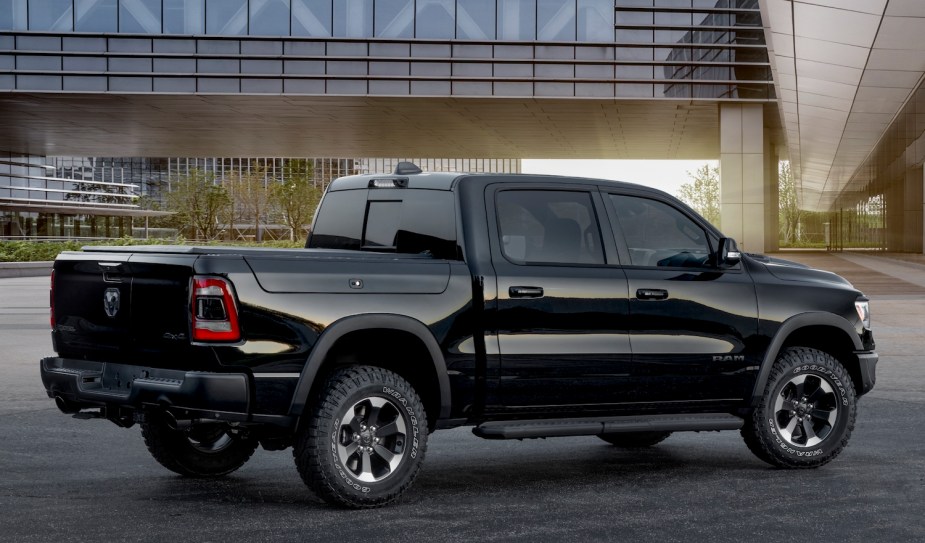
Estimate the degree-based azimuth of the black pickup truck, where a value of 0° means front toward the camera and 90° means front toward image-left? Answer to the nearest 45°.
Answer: approximately 225°

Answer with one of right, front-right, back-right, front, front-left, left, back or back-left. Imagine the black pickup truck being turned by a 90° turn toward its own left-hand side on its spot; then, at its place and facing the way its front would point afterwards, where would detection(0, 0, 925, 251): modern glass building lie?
front-right
